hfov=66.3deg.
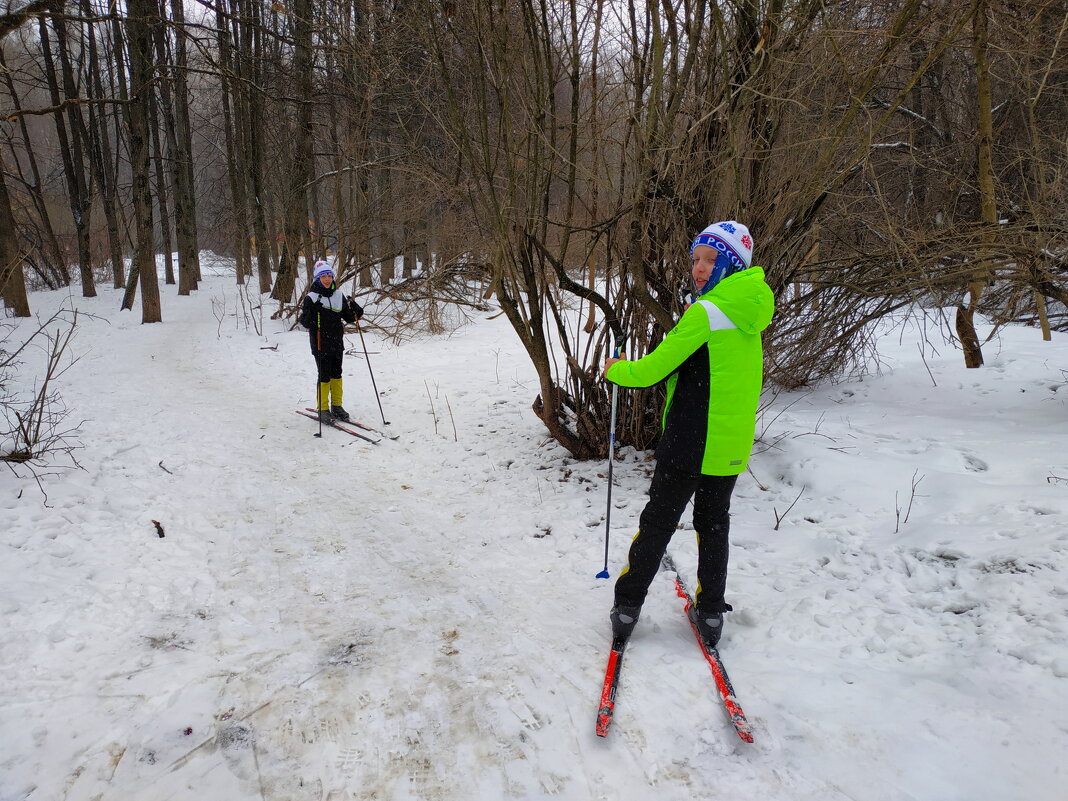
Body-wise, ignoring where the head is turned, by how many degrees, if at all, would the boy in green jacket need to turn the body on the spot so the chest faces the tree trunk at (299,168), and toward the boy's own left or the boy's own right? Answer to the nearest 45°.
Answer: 0° — they already face it

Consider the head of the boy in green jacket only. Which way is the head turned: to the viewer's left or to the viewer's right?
to the viewer's left

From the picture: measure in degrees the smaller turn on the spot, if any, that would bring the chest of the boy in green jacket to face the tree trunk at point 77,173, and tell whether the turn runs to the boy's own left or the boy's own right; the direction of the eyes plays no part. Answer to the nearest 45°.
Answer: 0° — they already face it

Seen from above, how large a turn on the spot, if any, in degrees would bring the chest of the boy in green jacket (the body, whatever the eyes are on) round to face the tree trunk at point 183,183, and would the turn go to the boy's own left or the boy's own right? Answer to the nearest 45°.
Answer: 0° — they already face it

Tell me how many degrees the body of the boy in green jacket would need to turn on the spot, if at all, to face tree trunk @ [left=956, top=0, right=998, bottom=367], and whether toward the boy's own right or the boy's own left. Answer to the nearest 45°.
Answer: approximately 90° to the boy's own right

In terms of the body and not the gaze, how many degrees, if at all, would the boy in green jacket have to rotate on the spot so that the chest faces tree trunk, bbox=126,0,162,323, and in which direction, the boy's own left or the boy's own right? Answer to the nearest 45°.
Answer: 0° — they already face it

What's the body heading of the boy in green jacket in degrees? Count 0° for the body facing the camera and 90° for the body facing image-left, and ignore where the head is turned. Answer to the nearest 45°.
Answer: approximately 135°
